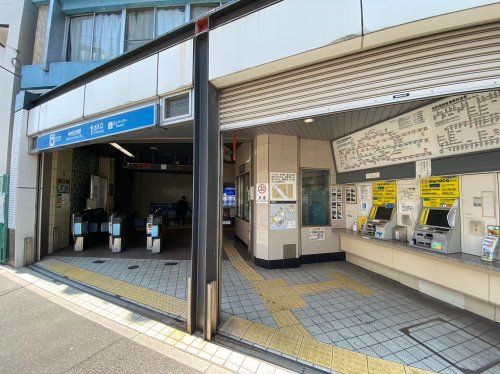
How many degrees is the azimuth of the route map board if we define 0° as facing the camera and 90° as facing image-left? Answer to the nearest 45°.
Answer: approximately 45°

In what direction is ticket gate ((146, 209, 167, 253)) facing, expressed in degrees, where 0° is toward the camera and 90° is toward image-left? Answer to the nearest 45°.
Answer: approximately 0°

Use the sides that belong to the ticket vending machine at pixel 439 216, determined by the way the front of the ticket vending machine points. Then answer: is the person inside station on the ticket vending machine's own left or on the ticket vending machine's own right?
on the ticket vending machine's own right

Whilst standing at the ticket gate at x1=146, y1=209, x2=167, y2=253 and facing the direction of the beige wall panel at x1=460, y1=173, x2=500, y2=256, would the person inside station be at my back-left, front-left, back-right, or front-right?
back-left

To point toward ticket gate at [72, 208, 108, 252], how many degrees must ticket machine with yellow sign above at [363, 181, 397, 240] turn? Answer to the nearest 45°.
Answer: approximately 45° to its right
